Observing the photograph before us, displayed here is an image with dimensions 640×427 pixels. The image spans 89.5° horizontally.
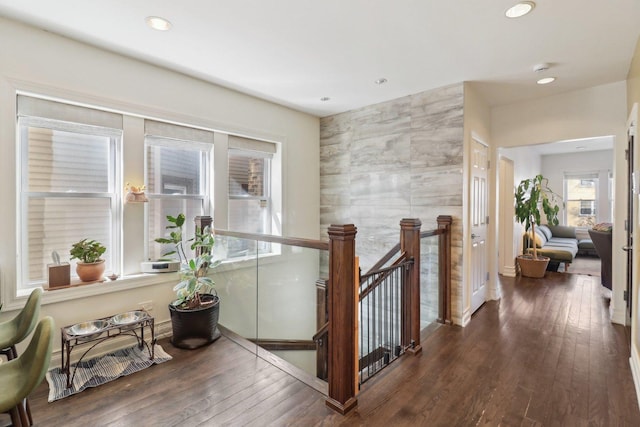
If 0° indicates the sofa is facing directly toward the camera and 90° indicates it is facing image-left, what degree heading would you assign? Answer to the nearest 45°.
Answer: approximately 315°

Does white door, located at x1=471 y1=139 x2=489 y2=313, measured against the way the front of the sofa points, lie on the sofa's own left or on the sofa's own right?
on the sofa's own right

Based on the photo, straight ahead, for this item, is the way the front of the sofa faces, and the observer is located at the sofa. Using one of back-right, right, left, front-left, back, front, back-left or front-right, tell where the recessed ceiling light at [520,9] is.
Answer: front-right

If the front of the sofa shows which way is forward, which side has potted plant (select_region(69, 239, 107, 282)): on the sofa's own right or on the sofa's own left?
on the sofa's own right

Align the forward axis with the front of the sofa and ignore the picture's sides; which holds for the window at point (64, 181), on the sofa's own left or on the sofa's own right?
on the sofa's own right

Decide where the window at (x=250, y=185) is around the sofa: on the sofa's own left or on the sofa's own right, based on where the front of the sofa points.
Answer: on the sofa's own right

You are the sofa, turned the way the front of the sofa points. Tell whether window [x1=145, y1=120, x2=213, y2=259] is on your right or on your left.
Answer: on your right

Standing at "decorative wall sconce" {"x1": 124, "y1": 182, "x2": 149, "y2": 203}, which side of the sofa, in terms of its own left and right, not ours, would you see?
right

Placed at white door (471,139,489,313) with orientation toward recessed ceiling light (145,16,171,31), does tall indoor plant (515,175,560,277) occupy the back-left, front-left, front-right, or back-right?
back-right
